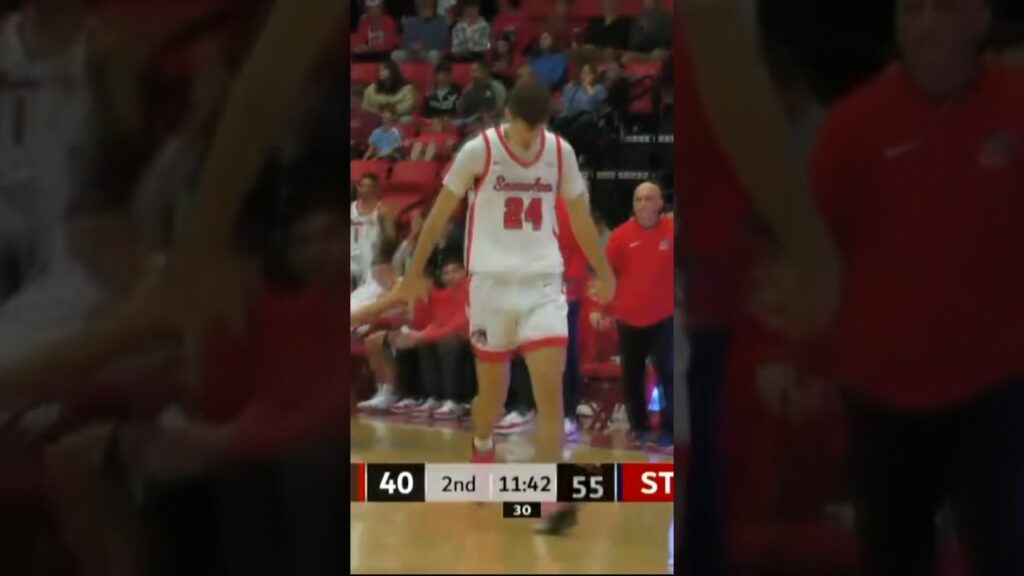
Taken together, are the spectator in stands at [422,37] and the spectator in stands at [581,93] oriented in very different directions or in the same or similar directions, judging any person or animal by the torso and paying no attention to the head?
same or similar directions

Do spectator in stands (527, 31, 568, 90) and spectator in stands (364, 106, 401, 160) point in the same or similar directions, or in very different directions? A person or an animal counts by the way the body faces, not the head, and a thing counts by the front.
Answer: same or similar directions

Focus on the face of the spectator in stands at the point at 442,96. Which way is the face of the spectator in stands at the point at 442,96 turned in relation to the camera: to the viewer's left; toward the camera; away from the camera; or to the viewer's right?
toward the camera

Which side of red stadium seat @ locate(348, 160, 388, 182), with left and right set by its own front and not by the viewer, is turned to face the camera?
front

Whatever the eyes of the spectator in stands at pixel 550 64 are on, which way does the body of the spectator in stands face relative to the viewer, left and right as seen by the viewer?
facing the viewer

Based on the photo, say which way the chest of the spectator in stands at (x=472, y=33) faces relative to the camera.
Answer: toward the camera

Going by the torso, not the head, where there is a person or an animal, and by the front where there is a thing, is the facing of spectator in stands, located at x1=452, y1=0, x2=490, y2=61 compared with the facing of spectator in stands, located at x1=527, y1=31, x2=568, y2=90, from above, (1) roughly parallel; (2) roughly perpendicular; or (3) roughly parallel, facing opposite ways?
roughly parallel

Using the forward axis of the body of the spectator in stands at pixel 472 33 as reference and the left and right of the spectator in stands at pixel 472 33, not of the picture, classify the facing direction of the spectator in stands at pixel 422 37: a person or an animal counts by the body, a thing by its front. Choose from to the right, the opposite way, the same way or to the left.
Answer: the same way

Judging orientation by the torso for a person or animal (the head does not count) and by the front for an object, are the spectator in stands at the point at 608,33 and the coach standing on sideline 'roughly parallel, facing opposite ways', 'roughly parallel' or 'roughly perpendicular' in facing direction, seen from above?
roughly parallel
